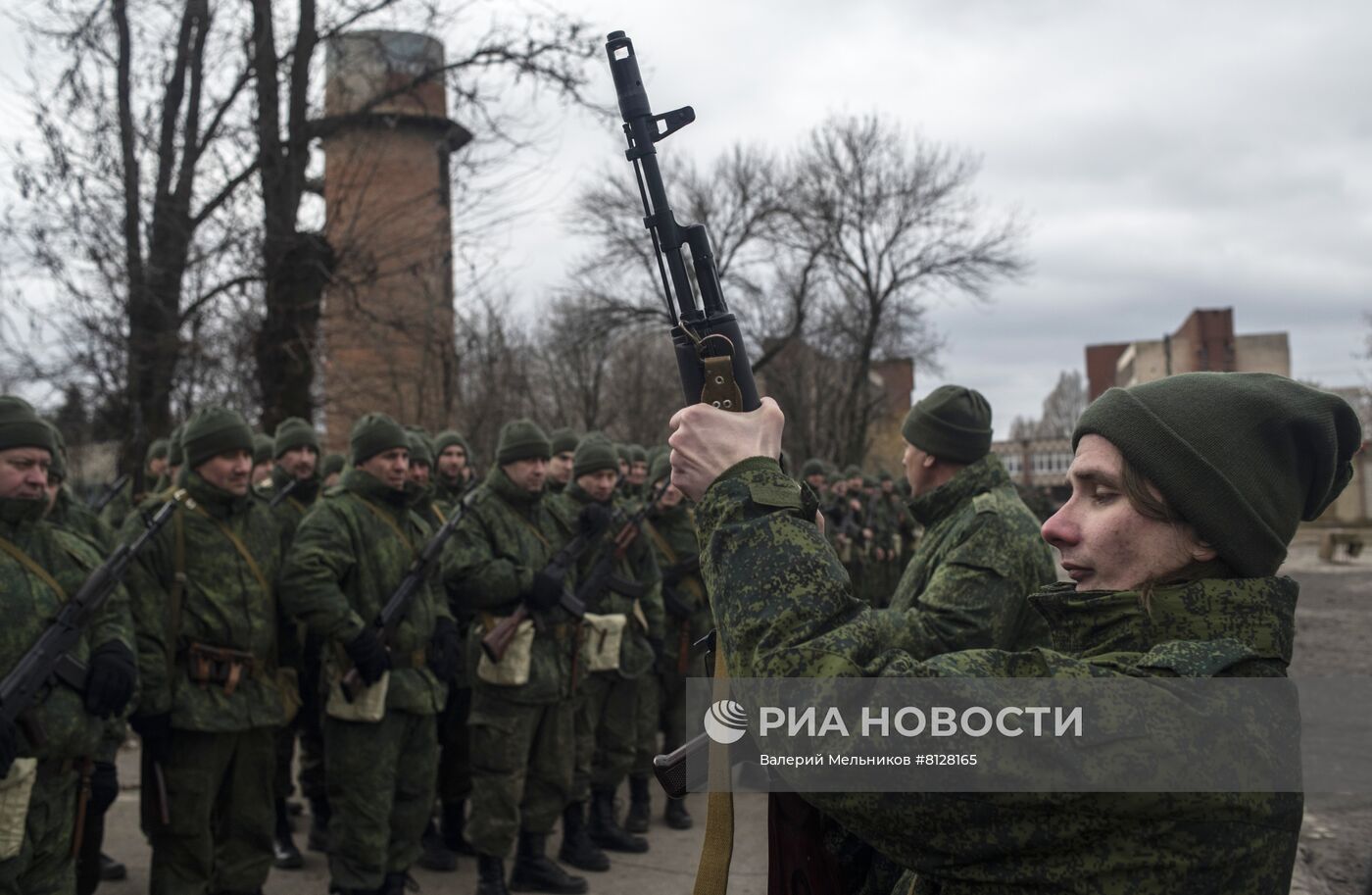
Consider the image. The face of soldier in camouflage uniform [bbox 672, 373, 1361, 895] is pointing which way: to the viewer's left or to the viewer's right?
to the viewer's left

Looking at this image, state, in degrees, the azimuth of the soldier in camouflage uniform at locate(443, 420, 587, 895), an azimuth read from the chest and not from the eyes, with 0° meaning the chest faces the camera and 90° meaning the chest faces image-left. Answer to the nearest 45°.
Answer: approximately 315°

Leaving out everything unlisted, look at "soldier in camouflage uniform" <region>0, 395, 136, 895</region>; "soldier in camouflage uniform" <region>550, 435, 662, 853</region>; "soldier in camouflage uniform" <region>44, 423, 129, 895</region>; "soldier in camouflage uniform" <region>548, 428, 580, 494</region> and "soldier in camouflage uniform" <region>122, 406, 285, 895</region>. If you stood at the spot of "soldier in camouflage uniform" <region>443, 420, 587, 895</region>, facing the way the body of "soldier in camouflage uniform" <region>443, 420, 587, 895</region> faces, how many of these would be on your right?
3

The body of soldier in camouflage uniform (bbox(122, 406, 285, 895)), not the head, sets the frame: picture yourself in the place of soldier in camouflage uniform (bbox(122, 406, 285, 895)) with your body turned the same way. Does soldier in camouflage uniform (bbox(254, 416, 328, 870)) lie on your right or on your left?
on your left

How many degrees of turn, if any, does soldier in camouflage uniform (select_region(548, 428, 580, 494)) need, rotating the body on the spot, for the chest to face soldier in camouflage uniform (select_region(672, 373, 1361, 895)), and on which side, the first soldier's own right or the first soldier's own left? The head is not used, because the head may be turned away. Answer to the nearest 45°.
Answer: approximately 45° to the first soldier's own right

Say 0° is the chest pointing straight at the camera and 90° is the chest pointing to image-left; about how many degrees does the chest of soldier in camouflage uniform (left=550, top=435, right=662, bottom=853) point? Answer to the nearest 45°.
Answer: approximately 315°

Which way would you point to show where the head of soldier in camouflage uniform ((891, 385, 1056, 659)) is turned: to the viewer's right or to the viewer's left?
to the viewer's left

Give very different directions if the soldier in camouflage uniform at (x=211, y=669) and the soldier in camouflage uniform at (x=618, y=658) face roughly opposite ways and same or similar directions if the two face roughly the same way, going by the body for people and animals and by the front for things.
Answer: same or similar directions

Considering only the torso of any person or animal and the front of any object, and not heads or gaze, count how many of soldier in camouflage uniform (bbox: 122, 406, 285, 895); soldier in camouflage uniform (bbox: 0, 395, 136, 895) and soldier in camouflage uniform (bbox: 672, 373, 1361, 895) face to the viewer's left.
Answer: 1

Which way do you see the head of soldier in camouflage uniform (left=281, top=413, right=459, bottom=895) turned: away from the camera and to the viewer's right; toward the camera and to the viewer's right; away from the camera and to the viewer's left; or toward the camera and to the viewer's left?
toward the camera and to the viewer's right

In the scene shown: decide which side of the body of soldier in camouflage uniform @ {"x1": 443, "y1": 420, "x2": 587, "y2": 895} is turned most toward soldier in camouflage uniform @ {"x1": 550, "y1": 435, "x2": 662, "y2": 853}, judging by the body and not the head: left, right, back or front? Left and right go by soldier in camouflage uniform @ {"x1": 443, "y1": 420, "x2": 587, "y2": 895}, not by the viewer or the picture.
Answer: left

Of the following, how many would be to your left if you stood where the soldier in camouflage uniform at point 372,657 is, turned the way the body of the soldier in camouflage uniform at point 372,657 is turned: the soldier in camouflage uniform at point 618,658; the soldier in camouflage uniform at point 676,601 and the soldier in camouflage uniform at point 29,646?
2

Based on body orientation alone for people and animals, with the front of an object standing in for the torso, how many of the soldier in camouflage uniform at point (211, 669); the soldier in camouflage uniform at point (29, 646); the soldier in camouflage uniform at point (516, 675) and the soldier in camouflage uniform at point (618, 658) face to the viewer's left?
0

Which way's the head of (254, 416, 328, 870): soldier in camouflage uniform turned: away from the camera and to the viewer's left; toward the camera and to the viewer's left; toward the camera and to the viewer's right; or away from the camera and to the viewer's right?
toward the camera and to the viewer's right

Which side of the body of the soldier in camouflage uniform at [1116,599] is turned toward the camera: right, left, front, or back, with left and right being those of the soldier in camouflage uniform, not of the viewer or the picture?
left

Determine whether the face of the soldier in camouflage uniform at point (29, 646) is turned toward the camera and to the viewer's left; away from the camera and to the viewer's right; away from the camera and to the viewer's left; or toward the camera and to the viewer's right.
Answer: toward the camera and to the viewer's right
